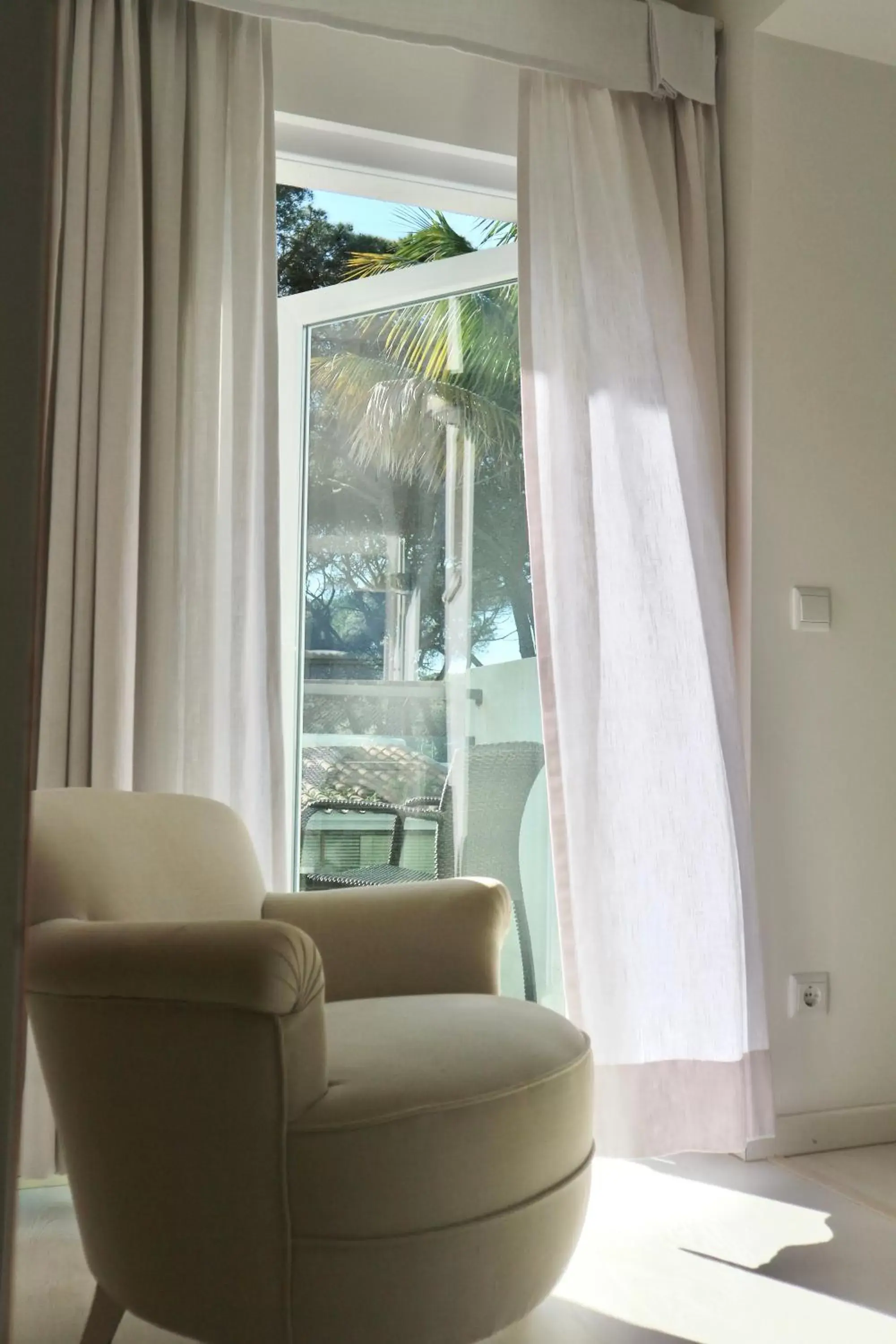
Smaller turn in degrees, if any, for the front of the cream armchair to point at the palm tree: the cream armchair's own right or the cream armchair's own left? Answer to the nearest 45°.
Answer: approximately 135° to the cream armchair's own left

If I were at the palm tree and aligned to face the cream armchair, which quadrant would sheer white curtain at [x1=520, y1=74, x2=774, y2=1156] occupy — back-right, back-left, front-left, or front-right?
front-left

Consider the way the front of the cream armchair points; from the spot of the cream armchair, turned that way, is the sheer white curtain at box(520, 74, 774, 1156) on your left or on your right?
on your left

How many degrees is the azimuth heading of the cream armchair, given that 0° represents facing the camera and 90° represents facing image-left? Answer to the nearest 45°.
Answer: approximately 315°

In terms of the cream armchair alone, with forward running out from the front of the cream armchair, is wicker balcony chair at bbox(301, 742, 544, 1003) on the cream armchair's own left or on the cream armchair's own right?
on the cream armchair's own left

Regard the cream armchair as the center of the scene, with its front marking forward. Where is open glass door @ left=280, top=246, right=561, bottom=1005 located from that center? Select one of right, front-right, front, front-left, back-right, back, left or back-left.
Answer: back-left
